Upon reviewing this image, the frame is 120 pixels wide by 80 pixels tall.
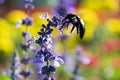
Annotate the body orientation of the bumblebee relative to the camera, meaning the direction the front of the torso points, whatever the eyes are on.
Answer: to the viewer's left
